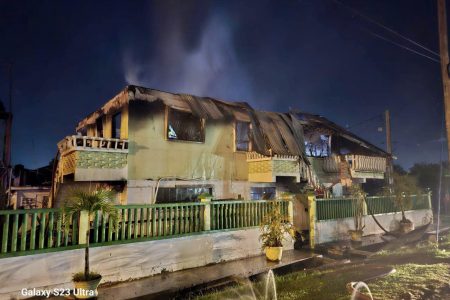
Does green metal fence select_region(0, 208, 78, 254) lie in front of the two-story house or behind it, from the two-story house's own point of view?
in front

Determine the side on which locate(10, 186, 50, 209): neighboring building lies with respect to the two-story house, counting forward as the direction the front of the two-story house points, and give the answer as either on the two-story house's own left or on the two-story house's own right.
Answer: on the two-story house's own right

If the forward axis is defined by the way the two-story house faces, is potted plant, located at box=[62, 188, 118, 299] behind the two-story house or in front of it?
in front
